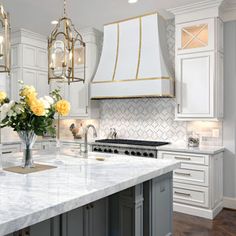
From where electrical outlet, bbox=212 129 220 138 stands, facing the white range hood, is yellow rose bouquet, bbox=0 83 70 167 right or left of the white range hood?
left

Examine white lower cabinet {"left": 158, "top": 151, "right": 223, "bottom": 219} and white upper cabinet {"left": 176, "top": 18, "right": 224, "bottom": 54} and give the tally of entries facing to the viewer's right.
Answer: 0

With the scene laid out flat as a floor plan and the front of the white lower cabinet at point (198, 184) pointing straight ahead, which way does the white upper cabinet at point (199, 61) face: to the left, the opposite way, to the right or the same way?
the same way

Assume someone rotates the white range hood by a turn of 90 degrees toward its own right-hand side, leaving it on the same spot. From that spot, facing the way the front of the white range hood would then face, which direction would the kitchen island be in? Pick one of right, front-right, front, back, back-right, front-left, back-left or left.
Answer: back-left

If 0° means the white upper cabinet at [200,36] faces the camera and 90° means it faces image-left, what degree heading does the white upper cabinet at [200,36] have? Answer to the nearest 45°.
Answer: approximately 45°

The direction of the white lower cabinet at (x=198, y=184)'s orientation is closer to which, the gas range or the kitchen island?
the kitchen island

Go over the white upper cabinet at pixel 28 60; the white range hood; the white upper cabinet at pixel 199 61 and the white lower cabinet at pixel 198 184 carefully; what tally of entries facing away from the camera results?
0

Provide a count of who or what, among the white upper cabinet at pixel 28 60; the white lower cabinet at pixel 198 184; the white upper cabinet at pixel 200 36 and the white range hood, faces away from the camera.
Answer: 0

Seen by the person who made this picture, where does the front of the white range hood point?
facing the viewer and to the left of the viewer

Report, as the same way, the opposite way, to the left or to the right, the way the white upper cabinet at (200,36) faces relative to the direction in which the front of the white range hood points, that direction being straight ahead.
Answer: the same way

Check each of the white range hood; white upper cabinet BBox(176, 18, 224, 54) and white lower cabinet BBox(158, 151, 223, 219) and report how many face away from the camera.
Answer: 0

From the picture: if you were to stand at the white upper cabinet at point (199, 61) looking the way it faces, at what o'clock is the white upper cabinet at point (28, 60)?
the white upper cabinet at point (28, 60) is roughly at 2 o'clock from the white upper cabinet at point (199, 61).

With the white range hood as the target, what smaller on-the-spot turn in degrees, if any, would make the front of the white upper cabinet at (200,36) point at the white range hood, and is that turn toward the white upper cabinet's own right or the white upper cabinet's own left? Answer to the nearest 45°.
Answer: approximately 45° to the white upper cabinet's own right

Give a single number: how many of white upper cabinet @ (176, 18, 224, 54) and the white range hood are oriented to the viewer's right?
0

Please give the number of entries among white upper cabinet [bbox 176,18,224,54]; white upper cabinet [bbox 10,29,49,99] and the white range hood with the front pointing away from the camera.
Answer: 0
